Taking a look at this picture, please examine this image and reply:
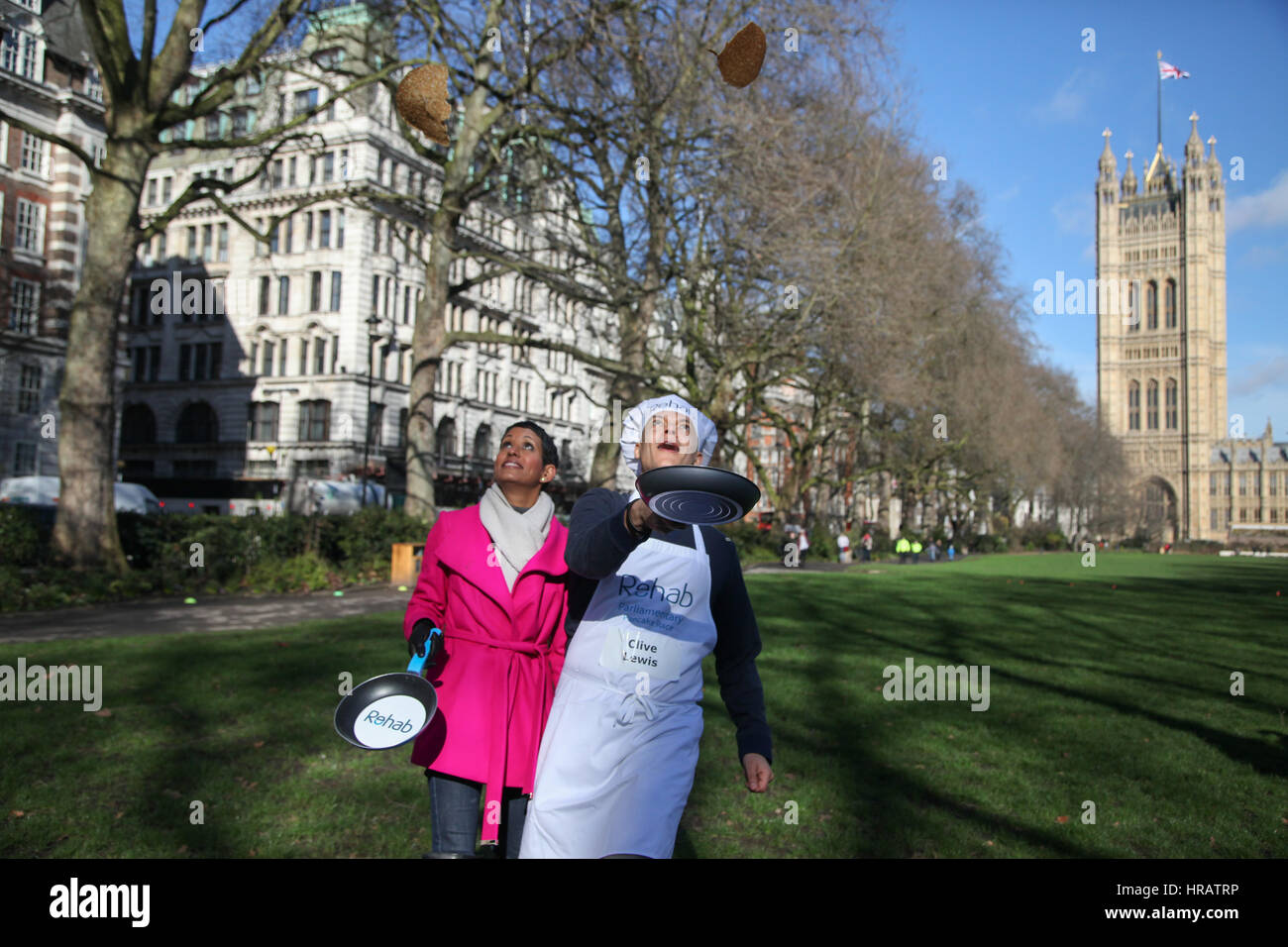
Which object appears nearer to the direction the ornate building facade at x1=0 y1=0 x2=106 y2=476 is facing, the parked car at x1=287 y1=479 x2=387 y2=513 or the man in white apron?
the parked car

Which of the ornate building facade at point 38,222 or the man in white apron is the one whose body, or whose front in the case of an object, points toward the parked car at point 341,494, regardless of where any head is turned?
the ornate building facade

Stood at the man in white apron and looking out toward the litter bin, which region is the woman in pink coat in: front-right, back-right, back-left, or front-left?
front-left

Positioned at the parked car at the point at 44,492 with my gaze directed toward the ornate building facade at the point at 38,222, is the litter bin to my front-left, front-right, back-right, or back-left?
back-right

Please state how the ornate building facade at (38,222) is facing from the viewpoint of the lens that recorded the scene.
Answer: facing the viewer and to the right of the viewer

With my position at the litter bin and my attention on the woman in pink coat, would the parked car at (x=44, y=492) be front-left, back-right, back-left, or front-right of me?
back-right

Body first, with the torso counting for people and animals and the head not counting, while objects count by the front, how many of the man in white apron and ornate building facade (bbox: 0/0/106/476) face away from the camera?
0

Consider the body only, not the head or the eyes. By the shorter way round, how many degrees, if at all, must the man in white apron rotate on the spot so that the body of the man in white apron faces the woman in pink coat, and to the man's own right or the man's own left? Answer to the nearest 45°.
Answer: approximately 135° to the man's own right

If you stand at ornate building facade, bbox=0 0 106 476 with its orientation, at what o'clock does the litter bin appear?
The litter bin is roughly at 1 o'clock from the ornate building facade.

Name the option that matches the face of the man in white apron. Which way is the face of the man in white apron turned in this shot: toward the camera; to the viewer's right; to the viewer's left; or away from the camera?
toward the camera

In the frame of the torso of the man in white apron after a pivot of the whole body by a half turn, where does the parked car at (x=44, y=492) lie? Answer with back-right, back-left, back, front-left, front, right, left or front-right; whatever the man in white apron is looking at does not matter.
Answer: front-left

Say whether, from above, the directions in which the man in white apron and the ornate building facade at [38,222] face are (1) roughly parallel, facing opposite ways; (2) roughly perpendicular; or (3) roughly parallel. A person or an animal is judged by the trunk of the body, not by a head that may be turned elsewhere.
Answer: roughly perpendicular

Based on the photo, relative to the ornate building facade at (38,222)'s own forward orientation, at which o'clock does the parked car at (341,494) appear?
The parked car is roughly at 12 o'clock from the ornate building facade.

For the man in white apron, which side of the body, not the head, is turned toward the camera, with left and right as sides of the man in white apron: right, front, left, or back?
front
